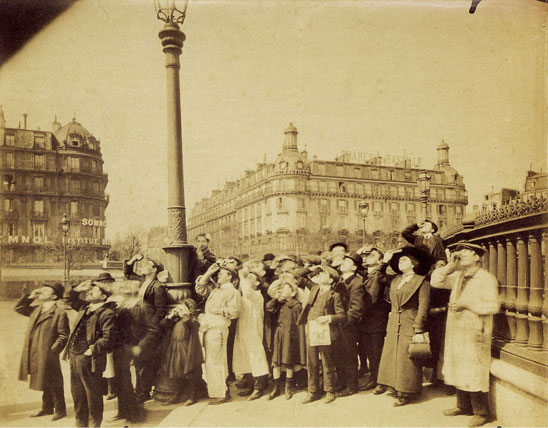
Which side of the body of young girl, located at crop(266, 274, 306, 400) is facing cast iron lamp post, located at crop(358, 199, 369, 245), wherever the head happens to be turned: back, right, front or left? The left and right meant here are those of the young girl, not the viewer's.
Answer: back

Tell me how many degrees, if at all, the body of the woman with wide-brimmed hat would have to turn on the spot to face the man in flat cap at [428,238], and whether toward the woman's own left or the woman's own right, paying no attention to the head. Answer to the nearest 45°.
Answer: approximately 135° to the woman's own right

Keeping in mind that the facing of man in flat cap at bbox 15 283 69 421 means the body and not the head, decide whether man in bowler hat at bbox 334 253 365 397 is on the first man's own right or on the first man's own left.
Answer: on the first man's own left

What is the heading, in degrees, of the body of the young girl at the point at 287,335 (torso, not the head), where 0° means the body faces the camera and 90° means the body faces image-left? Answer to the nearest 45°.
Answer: approximately 45°

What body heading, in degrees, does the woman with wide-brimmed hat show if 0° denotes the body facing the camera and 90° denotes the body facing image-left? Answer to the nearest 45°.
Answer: approximately 45°

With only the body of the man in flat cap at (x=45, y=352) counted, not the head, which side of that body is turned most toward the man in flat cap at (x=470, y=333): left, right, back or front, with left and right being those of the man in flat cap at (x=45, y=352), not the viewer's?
left

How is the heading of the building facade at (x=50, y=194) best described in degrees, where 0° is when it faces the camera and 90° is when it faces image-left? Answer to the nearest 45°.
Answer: approximately 0°
